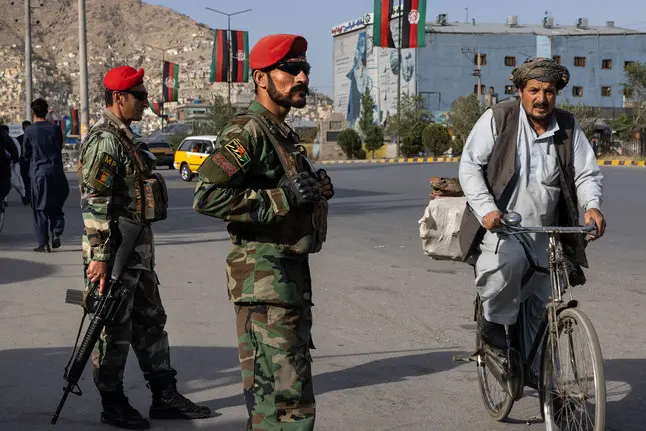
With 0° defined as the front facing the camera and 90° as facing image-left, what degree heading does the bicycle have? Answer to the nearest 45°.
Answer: approximately 315°

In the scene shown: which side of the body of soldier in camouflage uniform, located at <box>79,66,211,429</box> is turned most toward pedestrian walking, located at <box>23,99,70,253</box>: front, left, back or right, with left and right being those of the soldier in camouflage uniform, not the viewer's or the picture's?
left

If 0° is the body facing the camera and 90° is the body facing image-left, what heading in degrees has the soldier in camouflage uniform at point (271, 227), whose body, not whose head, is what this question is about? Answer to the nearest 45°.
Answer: approximately 270°

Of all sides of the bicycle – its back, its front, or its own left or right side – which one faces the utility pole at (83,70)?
back

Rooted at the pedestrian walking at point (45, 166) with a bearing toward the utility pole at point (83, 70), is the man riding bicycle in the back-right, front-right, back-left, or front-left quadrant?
back-right

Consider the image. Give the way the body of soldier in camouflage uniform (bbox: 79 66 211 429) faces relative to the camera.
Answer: to the viewer's right

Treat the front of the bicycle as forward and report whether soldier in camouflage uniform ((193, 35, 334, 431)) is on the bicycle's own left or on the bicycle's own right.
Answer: on the bicycle's own right

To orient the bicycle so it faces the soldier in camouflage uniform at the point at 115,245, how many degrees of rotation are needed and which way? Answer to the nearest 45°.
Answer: approximately 135° to its right

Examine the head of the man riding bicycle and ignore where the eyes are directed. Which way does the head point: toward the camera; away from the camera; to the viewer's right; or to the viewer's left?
toward the camera

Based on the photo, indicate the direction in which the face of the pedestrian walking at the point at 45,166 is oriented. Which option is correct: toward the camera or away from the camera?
away from the camera

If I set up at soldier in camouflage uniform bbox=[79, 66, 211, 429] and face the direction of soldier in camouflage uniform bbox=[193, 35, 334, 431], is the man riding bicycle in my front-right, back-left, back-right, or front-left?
front-left
